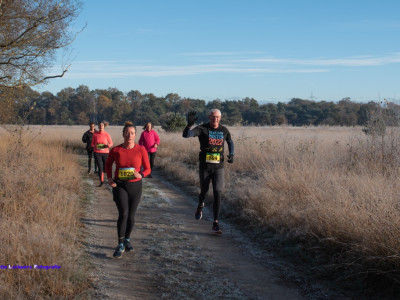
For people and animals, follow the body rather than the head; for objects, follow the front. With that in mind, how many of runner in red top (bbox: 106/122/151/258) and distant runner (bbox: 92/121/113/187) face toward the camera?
2

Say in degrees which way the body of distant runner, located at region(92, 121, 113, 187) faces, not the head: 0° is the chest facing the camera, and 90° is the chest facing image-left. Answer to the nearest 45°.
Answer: approximately 0°

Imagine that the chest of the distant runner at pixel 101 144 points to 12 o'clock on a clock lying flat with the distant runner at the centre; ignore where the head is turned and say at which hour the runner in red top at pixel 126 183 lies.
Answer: The runner in red top is roughly at 12 o'clock from the distant runner.

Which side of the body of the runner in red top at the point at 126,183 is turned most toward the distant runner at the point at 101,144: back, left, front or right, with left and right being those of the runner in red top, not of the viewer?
back

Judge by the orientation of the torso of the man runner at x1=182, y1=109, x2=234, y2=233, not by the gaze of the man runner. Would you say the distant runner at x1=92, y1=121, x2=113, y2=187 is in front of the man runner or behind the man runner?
behind

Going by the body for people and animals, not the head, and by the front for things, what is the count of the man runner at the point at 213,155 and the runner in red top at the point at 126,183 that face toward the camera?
2

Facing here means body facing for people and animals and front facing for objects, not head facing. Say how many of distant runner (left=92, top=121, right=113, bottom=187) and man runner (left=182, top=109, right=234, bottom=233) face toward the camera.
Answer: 2
